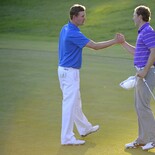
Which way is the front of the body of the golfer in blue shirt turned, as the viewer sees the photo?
to the viewer's right
